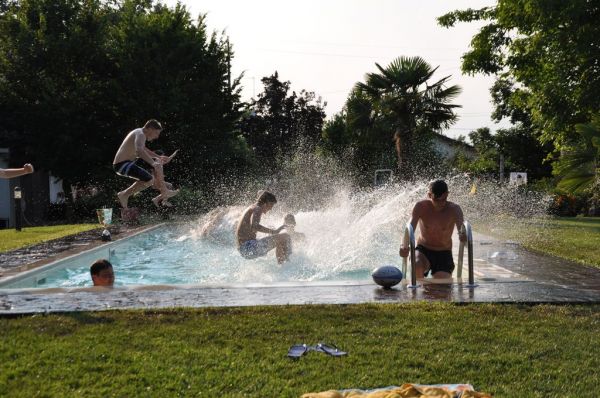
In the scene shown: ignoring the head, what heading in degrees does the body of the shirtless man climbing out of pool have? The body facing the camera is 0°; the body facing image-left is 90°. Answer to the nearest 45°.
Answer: approximately 0°

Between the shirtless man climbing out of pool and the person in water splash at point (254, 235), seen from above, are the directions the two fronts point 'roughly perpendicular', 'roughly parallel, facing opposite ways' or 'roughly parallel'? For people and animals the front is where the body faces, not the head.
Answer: roughly perpendicular

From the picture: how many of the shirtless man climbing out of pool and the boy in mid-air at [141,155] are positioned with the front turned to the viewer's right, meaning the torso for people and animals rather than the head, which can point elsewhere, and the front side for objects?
1

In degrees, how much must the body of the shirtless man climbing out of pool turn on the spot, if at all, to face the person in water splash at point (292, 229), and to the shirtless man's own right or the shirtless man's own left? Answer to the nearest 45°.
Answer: approximately 135° to the shirtless man's own right

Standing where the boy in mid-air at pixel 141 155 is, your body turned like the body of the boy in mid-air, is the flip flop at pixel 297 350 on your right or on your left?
on your right

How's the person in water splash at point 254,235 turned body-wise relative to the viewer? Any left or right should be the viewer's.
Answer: facing to the right of the viewer

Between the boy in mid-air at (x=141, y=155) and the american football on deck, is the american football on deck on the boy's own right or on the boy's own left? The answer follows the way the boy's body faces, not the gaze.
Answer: on the boy's own right

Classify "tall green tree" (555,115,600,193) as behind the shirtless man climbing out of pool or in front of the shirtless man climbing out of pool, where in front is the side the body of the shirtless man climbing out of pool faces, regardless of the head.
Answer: behind

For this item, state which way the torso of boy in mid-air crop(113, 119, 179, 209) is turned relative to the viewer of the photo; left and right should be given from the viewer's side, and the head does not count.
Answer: facing to the right of the viewer
